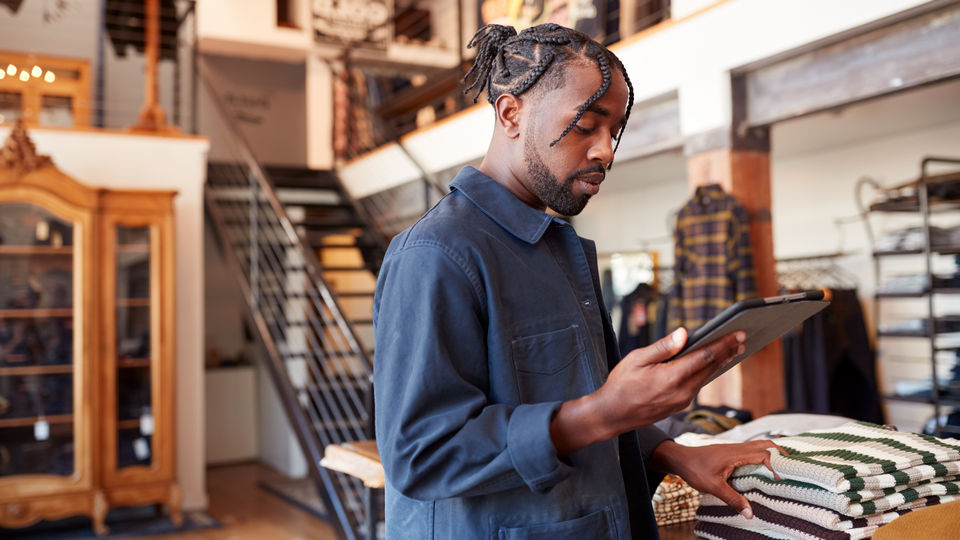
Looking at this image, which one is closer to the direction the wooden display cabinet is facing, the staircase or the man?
the man

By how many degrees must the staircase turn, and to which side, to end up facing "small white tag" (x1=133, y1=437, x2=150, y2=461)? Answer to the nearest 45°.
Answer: approximately 90° to its right

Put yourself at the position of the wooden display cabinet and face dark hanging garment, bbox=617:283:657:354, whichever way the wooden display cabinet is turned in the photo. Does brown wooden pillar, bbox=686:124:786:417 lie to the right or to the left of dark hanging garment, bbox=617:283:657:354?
right

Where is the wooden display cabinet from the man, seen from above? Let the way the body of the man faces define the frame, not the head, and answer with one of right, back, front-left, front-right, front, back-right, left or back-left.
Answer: back

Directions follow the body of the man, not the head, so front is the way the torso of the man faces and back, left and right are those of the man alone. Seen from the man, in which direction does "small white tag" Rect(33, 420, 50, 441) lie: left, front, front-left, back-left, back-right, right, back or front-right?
back

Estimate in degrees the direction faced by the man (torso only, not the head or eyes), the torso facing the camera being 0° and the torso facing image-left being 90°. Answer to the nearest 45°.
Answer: approximately 315°

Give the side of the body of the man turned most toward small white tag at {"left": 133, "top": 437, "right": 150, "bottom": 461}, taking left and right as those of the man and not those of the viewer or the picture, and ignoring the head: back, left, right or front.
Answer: back

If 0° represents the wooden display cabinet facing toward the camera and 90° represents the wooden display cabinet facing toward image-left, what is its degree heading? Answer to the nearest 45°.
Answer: approximately 0°

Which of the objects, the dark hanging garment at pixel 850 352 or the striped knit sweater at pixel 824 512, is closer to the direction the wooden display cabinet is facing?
the striped knit sweater
